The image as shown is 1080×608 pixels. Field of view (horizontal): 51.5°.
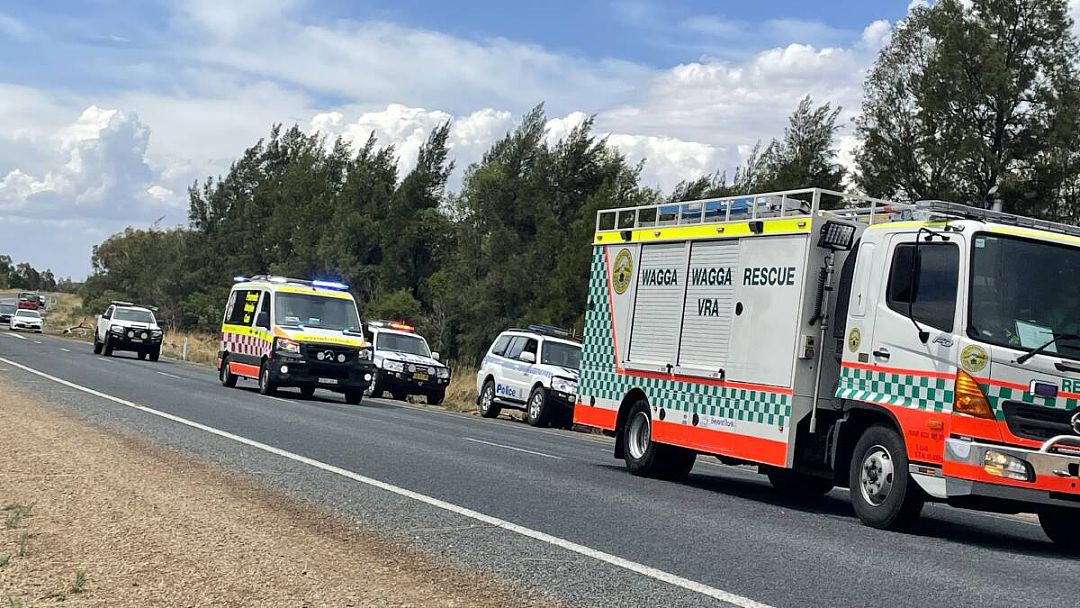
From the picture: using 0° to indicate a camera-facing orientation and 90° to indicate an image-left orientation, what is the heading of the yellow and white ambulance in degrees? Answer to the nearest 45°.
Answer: approximately 315°

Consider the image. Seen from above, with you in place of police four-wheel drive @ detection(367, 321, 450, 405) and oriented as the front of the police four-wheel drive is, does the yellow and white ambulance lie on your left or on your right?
on your right

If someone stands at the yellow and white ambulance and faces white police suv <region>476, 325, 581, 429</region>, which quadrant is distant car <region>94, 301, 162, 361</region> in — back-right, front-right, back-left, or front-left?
back-left

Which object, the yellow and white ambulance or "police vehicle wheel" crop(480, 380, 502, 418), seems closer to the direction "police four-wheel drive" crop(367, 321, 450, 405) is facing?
the police vehicle wheel

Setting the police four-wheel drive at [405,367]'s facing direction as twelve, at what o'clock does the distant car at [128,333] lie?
The distant car is roughly at 6 o'clock from the police four-wheel drive.

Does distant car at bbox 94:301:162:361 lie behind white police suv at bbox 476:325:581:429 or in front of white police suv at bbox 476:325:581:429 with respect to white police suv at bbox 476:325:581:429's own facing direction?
behind

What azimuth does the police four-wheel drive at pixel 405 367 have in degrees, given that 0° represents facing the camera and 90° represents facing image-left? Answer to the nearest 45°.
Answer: approximately 315°
